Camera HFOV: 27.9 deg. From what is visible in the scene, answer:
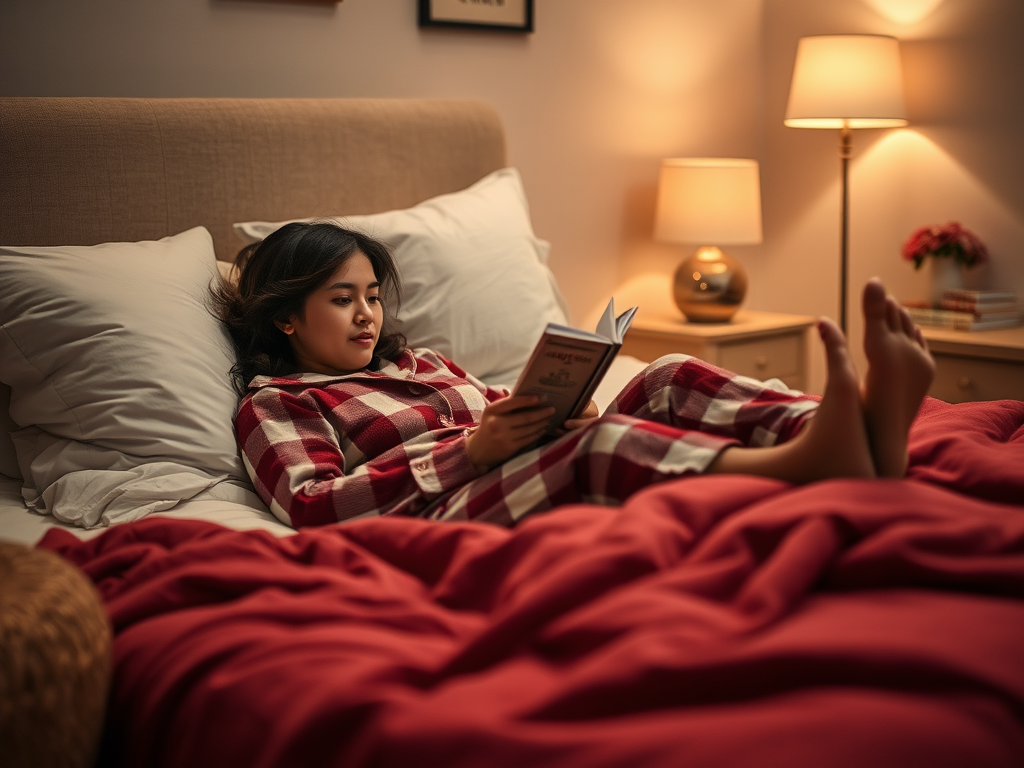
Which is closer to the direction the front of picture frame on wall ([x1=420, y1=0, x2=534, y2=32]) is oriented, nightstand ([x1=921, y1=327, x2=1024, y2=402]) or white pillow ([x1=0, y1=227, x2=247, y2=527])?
the white pillow

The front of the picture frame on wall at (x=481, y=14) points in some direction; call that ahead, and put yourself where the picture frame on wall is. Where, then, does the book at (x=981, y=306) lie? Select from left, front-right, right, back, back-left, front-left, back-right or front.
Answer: left

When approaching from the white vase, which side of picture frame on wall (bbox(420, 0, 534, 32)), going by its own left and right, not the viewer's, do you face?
left

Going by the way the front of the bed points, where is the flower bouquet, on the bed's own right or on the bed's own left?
on the bed's own left

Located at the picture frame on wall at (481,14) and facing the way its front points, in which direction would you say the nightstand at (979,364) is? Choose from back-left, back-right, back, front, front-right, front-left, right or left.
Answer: left

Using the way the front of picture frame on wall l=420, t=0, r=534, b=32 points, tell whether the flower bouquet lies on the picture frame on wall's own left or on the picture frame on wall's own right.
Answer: on the picture frame on wall's own left

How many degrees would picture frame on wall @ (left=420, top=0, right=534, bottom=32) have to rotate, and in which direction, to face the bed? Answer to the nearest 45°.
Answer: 0° — it already faces it

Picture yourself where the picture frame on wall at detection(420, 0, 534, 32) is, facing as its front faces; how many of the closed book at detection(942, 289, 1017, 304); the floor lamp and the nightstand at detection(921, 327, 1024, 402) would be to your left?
3

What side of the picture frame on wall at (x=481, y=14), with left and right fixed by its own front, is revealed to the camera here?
front

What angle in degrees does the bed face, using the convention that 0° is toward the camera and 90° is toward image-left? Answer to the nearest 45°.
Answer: approximately 315°

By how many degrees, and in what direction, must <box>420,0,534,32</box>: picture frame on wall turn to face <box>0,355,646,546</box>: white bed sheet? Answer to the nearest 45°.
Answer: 0° — it already faces it

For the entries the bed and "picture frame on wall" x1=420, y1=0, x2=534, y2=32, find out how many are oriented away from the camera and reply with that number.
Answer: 0

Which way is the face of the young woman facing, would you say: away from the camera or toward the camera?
toward the camera
